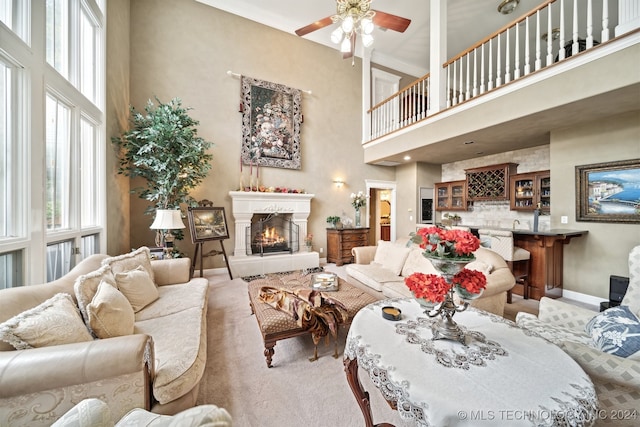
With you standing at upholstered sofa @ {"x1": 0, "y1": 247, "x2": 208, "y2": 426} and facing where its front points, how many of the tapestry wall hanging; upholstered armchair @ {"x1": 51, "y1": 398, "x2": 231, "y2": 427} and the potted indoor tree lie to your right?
1

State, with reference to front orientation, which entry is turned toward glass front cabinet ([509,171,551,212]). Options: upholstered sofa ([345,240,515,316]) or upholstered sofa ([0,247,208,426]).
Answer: upholstered sofa ([0,247,208,426])

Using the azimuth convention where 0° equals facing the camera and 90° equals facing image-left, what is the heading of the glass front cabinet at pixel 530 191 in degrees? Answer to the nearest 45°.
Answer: approximately 45°

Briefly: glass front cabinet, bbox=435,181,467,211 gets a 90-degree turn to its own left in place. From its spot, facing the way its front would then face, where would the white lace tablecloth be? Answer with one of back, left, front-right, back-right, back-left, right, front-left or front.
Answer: right

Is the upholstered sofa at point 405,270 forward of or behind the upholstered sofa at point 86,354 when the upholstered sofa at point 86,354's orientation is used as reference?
forward

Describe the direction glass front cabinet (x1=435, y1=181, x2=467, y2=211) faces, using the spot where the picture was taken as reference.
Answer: facing the viewer

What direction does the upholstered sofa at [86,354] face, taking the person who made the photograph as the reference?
facing to the right of the viewer

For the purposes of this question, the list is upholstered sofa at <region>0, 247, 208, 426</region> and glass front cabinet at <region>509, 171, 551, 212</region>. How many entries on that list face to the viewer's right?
1

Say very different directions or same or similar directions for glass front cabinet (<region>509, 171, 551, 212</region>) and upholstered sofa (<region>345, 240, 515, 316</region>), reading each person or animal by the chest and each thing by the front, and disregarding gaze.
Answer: same or similar directions

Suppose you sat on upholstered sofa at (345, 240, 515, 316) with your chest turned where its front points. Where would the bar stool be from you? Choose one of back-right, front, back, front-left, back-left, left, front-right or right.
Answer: back

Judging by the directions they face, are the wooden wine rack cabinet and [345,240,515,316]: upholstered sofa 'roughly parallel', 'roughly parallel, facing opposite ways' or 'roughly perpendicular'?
roughly parallel

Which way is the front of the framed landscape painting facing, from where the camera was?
facing the viewer and to the left of the viewer
